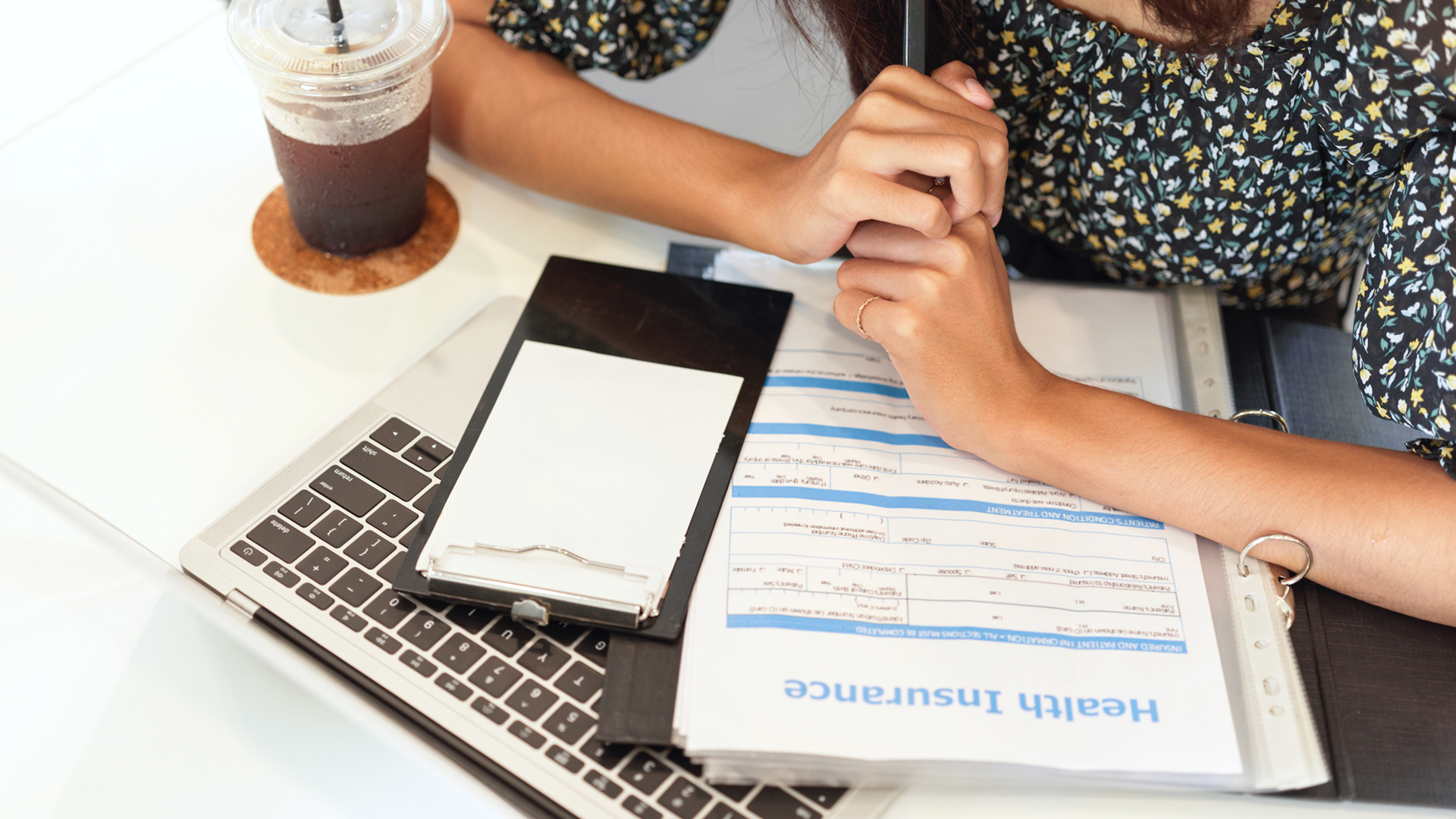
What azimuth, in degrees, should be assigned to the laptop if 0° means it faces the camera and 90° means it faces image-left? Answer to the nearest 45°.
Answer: approximately 225°

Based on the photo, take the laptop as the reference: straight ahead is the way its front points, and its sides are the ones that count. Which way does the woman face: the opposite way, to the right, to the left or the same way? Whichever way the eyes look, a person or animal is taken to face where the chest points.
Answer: the opposite way

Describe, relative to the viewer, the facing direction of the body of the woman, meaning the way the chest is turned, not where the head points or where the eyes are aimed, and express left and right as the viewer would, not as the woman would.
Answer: facing the viewer and to the left of the viewer
